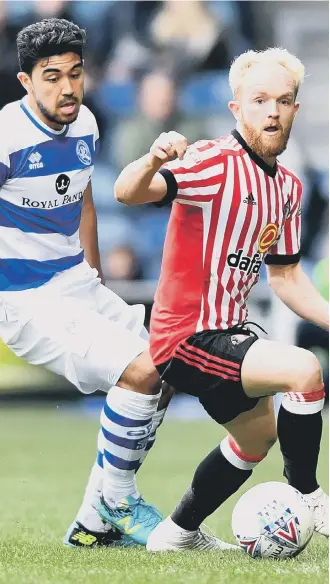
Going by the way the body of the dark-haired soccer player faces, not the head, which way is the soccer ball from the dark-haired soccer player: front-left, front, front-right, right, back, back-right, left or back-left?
front

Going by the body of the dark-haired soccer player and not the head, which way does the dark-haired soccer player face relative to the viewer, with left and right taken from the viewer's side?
facing the viewer and to the right of the viewer

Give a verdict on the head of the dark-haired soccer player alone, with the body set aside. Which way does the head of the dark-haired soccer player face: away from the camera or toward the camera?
toward the camera
